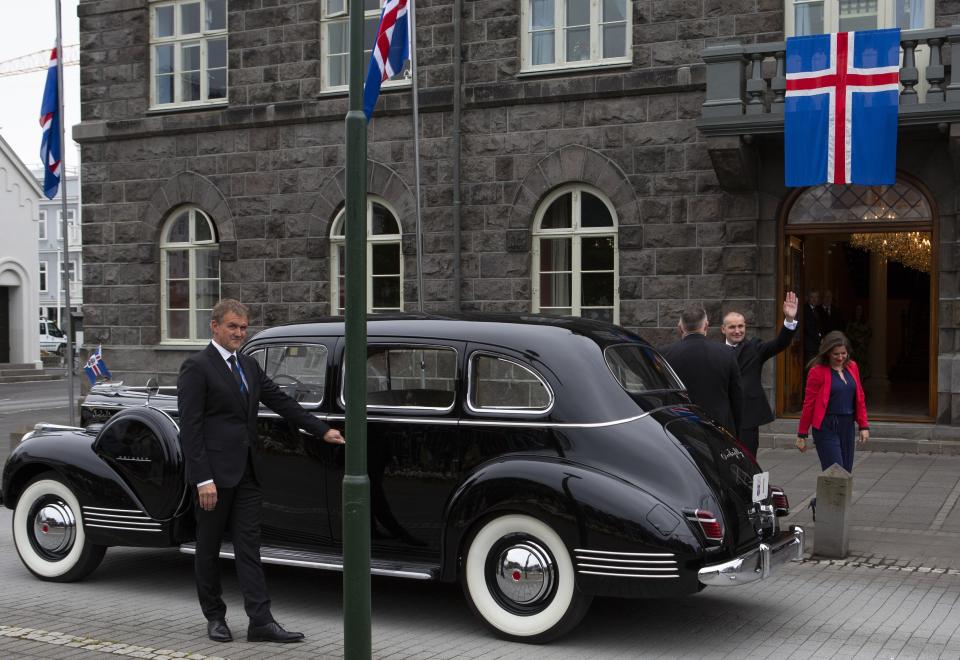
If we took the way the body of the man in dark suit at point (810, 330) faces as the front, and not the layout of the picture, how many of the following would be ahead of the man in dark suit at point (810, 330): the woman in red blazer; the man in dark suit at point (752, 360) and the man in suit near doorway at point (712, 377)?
3

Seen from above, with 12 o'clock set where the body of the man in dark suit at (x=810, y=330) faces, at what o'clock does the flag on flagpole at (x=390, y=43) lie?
The flag on flagpole is roughly at 2 o'clock from the man in dark suit.

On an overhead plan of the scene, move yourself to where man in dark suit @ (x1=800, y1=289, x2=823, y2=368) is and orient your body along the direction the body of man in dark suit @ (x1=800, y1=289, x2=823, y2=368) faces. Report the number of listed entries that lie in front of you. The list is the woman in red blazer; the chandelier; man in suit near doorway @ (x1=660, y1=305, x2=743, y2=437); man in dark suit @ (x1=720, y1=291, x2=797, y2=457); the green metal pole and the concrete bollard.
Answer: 5

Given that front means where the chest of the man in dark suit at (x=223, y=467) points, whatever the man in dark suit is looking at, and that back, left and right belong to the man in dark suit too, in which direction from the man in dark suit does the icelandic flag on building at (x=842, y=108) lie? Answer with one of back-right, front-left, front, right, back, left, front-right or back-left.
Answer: left

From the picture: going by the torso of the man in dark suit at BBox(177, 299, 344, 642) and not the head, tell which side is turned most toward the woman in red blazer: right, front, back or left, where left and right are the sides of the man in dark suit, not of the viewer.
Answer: left

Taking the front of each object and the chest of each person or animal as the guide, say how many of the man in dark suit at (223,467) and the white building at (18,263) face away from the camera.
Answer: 0

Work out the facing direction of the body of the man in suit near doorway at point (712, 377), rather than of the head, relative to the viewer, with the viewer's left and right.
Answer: facing away from the viewer

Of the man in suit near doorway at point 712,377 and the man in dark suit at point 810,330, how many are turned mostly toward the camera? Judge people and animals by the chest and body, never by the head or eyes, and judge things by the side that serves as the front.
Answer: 1

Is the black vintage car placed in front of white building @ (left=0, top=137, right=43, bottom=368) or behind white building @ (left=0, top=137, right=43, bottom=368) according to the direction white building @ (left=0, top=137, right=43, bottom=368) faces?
in front

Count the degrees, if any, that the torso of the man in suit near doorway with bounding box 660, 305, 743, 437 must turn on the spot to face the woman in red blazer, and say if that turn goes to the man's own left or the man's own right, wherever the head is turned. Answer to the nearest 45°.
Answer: approximately 45° to the man's own right

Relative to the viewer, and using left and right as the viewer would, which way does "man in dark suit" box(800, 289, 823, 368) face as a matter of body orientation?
facing the viewer

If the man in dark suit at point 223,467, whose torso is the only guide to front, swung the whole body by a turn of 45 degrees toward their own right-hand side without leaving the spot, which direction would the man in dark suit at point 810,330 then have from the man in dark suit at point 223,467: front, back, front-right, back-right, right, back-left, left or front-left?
back-left

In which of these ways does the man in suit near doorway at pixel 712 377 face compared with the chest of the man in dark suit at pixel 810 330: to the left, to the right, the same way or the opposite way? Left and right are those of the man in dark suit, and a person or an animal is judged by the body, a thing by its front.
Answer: the opposite way

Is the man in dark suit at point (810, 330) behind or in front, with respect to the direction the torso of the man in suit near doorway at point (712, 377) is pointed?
in front

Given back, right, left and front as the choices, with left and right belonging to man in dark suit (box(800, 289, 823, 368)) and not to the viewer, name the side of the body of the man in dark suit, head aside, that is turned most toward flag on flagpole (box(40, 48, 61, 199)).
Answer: right
